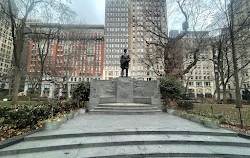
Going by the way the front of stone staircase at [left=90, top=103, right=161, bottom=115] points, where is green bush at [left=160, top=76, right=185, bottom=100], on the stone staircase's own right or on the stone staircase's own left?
on the stone staircase's own left

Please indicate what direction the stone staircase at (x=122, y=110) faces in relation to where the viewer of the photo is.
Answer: facing the viewer

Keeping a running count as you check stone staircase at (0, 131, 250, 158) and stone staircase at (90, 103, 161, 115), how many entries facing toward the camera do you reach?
2

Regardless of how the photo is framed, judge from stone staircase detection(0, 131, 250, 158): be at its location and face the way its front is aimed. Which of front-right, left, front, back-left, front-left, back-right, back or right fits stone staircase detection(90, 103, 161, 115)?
back

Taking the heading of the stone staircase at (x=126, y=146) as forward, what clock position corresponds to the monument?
The monument is roughly at 6 o'clock from the stone staircase.

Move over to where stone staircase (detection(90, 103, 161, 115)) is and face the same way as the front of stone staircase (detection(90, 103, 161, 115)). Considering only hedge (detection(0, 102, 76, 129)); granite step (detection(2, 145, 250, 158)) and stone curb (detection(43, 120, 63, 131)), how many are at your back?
0

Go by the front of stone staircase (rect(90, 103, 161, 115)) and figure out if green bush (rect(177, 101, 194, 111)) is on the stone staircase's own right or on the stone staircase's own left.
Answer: on the stone staircase's own left

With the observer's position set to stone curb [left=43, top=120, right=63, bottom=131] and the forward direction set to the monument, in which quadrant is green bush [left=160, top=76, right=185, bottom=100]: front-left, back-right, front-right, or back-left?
front-right

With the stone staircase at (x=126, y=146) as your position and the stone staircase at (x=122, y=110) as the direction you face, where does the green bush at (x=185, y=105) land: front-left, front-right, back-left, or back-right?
front-right

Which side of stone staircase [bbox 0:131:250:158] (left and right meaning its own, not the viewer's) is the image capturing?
front

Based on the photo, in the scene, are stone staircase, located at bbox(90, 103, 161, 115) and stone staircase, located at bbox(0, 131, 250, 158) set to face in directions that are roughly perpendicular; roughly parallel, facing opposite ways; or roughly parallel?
roughly parallel

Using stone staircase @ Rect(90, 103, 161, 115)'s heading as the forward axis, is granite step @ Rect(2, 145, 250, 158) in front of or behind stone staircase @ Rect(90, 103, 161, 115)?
in front

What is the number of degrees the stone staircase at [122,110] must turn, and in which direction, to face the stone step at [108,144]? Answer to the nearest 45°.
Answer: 0° — it already faces it
